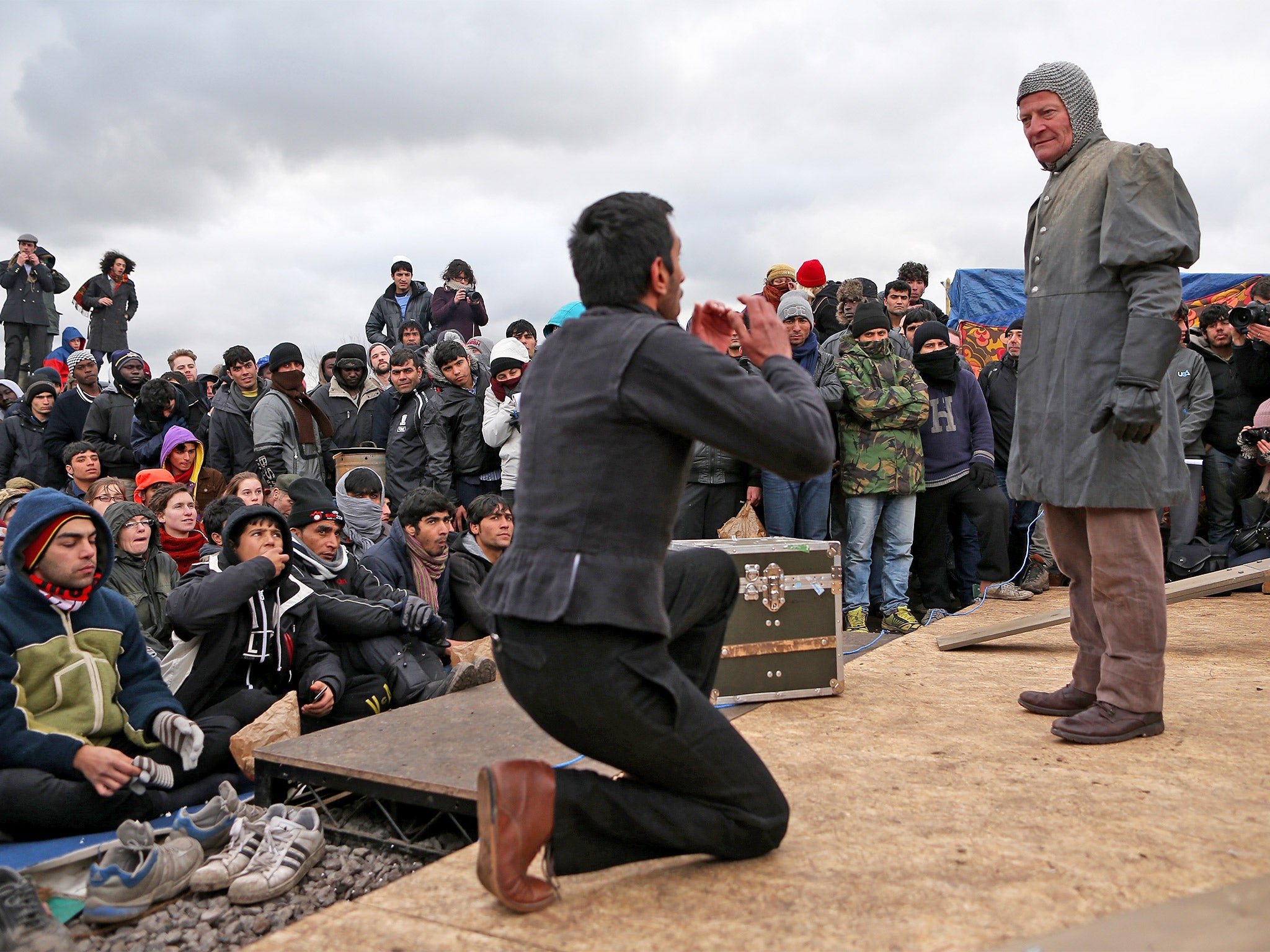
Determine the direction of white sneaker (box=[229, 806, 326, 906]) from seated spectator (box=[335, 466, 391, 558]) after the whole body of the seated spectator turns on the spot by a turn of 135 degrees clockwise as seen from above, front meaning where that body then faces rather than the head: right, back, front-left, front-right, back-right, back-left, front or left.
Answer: left

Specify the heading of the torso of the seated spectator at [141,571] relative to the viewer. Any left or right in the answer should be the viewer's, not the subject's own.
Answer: facing the viewer and to the right of the viewer

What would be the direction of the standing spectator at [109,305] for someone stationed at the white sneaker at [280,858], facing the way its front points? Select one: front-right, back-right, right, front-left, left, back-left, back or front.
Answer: back-right

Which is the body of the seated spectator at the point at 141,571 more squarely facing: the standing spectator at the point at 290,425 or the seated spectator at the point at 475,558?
the seated spectator

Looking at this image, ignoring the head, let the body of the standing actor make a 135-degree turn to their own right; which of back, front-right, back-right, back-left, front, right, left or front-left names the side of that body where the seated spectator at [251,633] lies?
left

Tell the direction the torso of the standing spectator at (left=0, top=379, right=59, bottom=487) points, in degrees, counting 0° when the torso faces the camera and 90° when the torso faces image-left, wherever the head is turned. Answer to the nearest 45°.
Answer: approximately 315°

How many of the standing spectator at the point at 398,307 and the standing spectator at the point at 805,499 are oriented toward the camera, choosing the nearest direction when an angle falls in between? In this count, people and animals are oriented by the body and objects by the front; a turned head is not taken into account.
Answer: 2

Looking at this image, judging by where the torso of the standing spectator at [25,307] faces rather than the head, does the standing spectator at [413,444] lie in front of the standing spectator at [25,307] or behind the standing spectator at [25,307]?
in front

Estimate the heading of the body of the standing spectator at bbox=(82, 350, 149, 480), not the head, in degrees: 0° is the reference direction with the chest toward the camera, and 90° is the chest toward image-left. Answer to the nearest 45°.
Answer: approximately 315°
